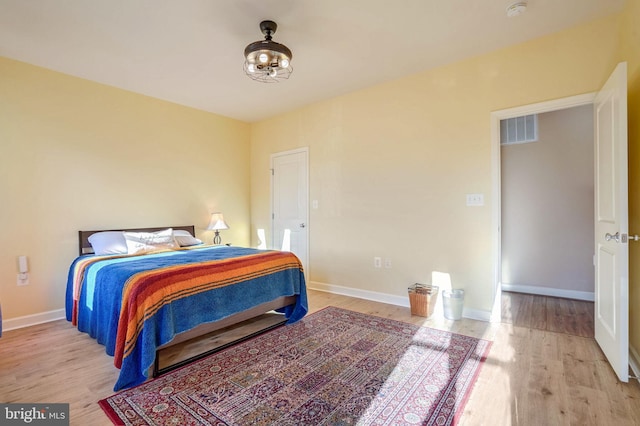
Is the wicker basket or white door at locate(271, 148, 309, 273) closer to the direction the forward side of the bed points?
the wicker basket

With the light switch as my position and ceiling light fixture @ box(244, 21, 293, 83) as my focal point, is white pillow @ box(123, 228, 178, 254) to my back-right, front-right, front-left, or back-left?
front-right

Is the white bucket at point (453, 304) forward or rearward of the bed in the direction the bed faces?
forward

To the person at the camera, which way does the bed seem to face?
facing the viewer and to the right of the viewer

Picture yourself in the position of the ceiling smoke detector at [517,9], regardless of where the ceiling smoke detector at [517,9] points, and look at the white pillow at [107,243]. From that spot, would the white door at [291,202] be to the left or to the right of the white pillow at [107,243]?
right

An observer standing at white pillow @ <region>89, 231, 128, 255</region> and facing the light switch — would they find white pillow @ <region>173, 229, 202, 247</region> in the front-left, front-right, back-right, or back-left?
front-left

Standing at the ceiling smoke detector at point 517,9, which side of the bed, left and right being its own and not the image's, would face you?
front

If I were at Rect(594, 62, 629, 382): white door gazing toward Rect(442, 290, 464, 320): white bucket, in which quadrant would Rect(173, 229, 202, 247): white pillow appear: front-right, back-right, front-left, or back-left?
front-left

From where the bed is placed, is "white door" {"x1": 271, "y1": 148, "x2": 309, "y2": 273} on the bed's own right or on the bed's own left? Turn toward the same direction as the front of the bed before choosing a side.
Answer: on the bed's own left

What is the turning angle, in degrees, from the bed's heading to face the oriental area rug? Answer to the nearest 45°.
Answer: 0° — it already faces it

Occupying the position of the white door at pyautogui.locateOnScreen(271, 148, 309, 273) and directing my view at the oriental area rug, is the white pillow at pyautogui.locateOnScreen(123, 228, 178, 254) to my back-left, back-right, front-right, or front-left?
front-right

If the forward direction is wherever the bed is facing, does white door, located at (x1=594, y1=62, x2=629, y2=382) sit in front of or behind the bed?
in front
